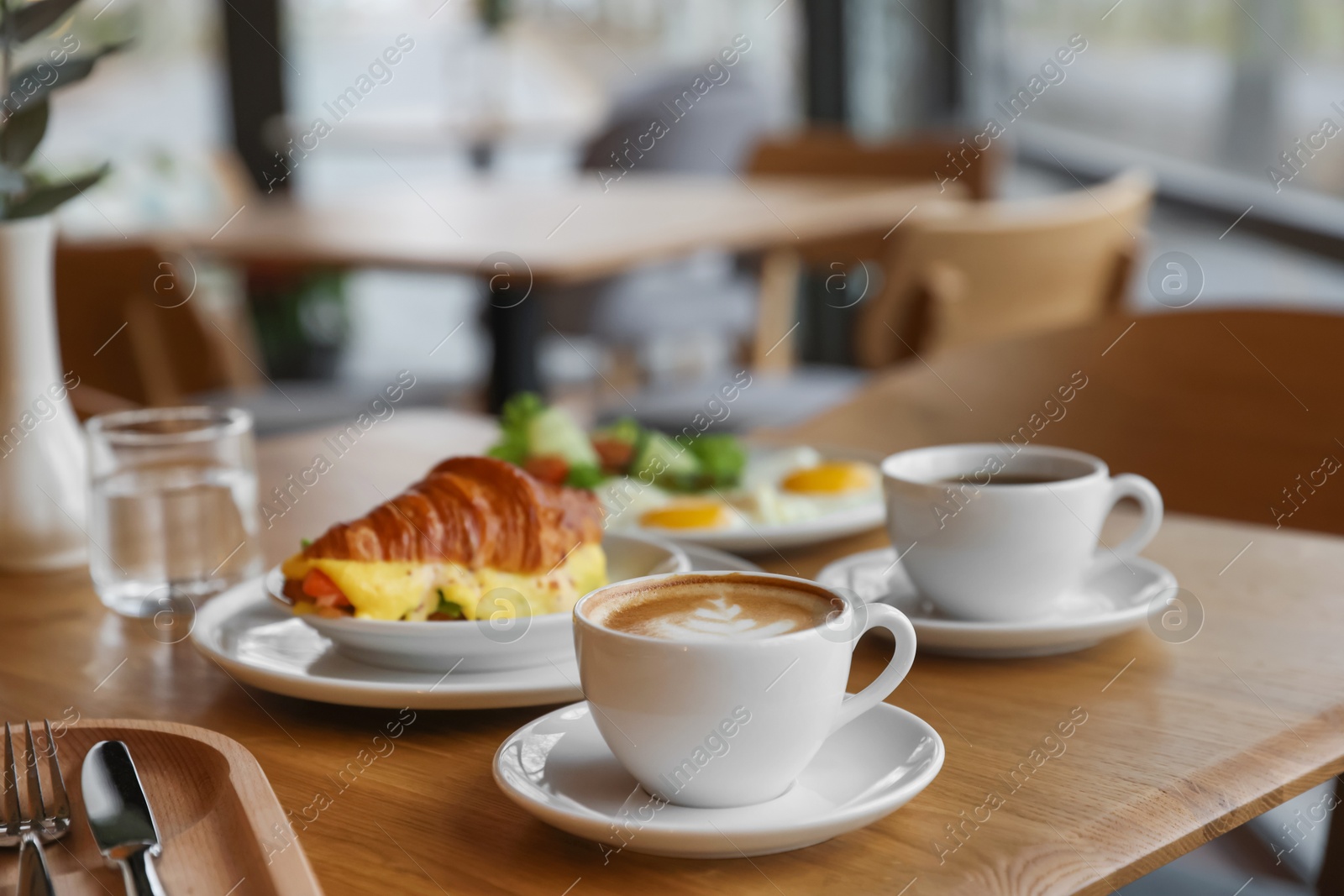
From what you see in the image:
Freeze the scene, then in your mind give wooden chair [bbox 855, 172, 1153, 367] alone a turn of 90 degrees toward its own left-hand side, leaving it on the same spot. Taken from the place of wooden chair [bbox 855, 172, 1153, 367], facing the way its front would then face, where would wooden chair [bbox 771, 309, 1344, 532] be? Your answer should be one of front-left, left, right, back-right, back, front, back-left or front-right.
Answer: front-left

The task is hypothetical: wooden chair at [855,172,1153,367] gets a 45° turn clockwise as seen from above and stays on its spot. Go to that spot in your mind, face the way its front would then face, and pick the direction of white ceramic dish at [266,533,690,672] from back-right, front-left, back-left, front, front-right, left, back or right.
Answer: back

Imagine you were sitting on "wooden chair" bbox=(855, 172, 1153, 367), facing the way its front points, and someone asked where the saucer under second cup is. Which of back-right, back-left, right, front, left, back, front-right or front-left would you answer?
back-left

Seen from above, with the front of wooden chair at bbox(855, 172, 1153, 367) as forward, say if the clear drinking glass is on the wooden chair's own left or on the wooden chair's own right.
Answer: on the wooden chair's own left

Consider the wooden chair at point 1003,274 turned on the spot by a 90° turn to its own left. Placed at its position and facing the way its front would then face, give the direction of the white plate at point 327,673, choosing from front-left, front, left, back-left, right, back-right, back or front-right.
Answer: front-left

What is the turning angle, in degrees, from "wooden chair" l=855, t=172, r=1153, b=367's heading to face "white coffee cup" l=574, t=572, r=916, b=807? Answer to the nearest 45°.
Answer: approximately 135° to its left

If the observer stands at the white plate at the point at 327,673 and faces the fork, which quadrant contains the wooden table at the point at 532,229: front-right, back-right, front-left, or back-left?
back-right

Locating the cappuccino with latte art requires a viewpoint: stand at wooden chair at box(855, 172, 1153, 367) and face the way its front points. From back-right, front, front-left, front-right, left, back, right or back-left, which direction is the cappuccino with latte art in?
back-left

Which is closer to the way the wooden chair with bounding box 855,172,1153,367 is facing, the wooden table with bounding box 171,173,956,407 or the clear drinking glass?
the wooden table

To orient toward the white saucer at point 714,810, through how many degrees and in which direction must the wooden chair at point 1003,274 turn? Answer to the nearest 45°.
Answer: approximately 135° to its left

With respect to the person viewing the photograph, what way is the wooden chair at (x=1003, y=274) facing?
facing away from the viewer and to the left of the viewer

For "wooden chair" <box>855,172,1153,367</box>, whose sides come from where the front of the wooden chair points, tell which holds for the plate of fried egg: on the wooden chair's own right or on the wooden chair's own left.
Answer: on the wooden chair's own left

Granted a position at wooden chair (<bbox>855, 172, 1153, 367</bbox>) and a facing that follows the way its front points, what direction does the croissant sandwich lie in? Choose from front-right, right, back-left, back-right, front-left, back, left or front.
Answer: back-left

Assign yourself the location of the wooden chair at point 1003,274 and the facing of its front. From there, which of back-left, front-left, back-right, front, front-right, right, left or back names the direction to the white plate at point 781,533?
back-left
